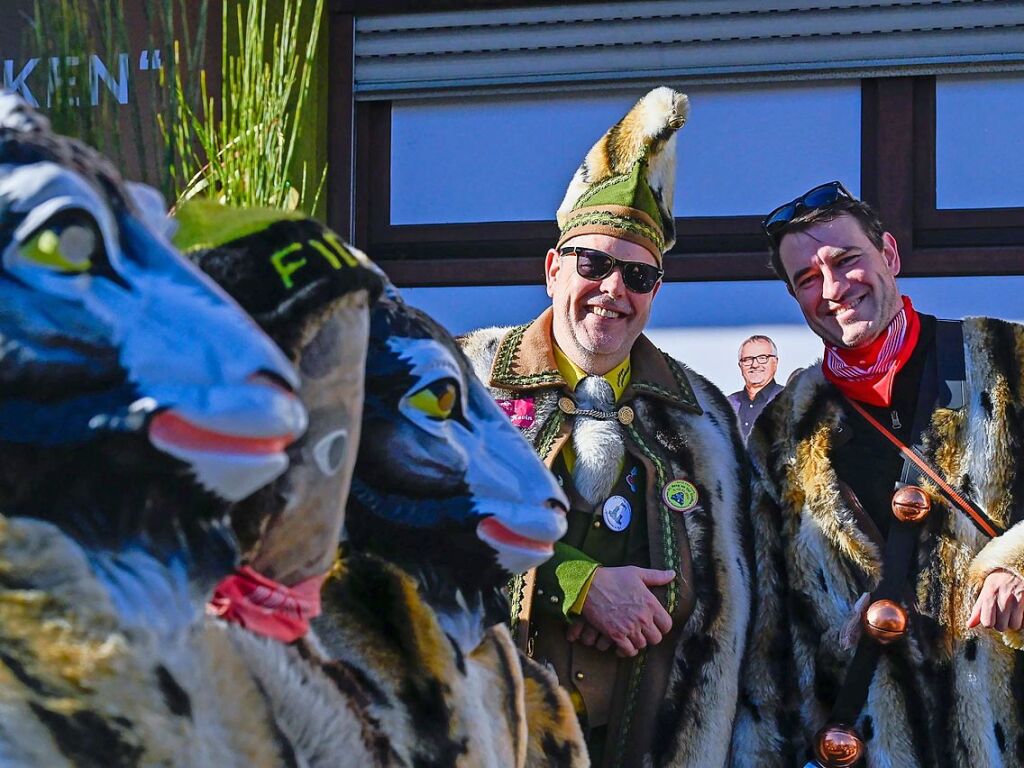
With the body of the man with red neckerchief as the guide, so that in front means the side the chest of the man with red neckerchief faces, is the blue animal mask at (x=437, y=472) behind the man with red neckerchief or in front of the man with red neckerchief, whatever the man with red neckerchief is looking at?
in front

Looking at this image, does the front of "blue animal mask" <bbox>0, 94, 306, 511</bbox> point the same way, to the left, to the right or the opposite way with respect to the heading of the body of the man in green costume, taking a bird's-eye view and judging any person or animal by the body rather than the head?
to the left

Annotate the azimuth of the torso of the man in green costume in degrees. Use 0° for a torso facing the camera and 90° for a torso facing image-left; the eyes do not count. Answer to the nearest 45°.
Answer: approximately 0°

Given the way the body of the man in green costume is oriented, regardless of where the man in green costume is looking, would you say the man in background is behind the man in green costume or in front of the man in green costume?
behind

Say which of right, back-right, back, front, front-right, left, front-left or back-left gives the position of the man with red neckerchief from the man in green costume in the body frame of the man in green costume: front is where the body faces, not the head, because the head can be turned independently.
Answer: left

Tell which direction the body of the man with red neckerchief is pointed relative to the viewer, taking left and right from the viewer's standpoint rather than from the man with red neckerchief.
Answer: facing the viewer

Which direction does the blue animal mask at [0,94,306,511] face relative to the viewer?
to the viewer's right

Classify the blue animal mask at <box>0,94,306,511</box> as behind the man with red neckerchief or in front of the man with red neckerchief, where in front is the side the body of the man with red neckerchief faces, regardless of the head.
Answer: in front

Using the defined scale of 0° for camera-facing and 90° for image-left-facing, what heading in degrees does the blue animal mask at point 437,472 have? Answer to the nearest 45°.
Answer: approximately 270°

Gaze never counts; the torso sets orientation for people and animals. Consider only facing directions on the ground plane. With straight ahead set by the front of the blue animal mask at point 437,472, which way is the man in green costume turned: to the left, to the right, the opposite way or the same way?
to the right
